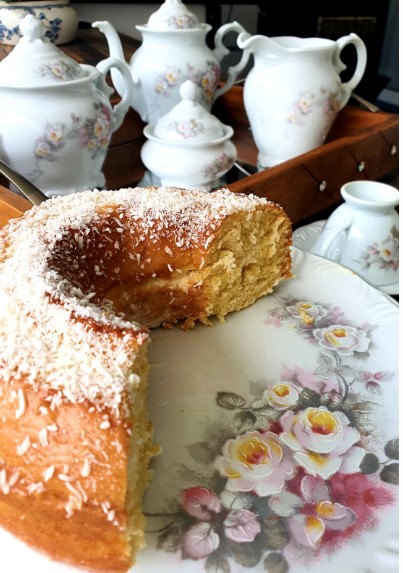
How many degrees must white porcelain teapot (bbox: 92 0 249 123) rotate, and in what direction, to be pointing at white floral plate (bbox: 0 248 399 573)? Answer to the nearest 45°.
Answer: approximately 90° to its left

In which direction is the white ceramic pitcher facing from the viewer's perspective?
to the viewer's left

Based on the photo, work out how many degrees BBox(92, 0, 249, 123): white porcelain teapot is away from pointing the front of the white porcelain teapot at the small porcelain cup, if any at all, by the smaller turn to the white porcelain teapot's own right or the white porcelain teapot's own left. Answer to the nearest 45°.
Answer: approximately 135° to the white porcelain teapot's own left

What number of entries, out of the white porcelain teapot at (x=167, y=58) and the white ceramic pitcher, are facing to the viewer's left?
2

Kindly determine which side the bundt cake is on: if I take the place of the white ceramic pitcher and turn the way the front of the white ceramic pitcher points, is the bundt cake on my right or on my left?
on my left

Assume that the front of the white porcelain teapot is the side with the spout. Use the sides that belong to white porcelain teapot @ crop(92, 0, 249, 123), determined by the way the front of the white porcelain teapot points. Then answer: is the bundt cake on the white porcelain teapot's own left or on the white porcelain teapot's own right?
on the white porcelain teapot's own left

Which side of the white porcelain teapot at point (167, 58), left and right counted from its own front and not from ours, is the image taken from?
left
